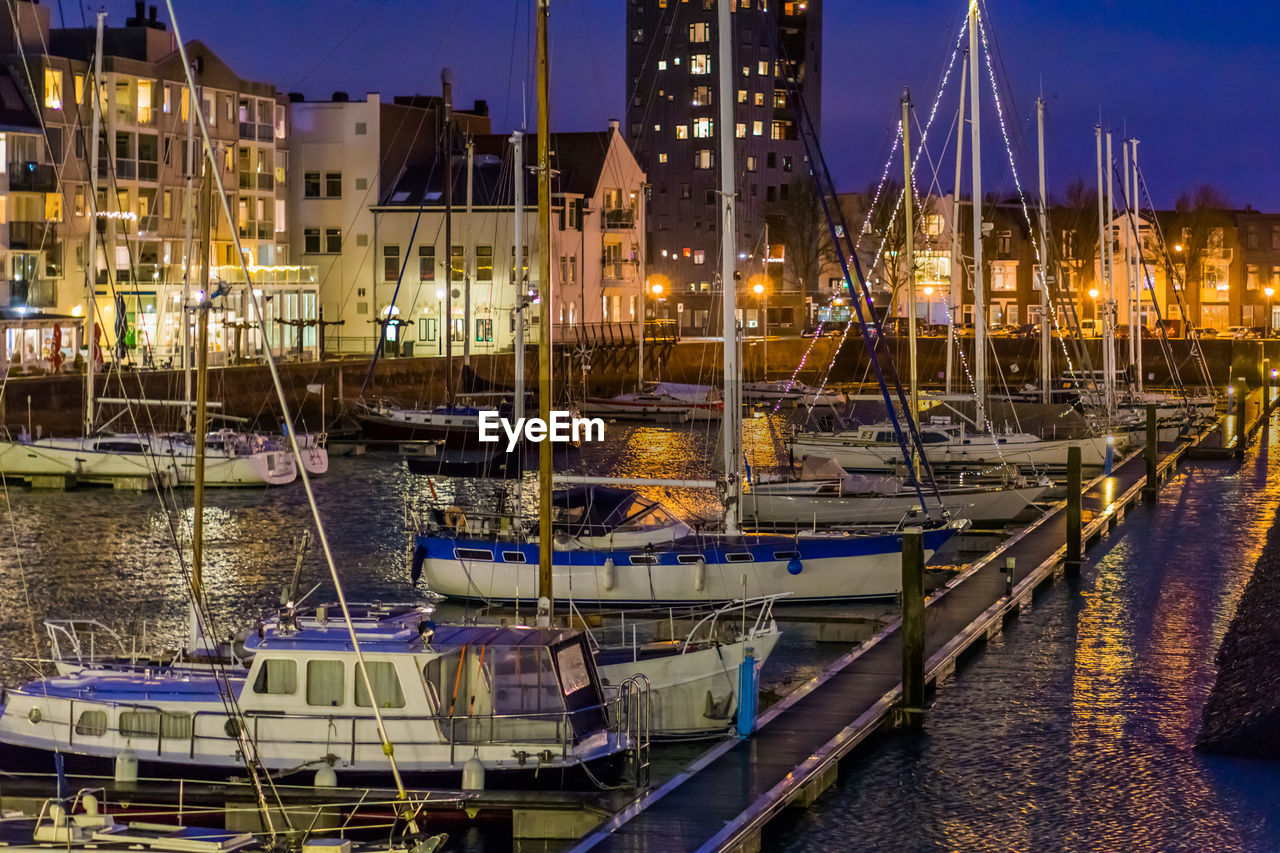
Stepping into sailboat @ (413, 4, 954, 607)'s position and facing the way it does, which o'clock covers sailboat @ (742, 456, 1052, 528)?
The sailboat @ (742, 456, 1052, 528) is roughly at 10 o'clock from the sailboat @ (413, 4, 954, 607).

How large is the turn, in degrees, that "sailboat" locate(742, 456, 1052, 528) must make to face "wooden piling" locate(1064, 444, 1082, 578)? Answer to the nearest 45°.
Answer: approximately 45° to its right

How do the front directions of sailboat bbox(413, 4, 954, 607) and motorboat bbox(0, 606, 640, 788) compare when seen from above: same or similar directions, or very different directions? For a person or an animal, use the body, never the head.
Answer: very different directions

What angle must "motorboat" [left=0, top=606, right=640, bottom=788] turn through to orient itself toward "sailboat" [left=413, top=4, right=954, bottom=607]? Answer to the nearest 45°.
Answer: approximately 135° to its right

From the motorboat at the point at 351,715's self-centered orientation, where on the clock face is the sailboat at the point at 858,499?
the sailboat at the point at 858,499 is roughly at 4 o'clock from the motorboat at the point at 351,715.

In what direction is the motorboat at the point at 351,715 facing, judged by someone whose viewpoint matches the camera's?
facing to the left of the viewer

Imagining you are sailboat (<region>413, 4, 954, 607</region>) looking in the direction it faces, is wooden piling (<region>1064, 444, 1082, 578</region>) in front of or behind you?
in front

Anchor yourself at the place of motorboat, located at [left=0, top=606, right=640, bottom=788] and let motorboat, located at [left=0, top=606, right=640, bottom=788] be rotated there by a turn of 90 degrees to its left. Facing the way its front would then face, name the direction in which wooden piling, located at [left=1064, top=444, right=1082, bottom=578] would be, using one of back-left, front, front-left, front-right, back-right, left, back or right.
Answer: back-left

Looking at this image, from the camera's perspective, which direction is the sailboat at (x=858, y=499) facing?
to the viewer's right

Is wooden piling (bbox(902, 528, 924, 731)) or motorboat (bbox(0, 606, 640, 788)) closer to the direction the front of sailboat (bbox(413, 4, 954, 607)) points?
the wooden piling

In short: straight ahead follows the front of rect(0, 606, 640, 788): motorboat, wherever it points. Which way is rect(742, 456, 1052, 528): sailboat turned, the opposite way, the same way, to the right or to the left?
the opposite way

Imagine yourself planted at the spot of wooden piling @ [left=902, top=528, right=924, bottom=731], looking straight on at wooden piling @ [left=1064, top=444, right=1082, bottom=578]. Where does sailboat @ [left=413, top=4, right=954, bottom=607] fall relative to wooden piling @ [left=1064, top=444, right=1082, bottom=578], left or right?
left

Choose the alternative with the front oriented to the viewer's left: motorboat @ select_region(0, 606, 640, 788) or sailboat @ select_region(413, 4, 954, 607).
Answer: the motorboat

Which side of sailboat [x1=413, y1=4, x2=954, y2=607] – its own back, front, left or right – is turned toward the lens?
right
